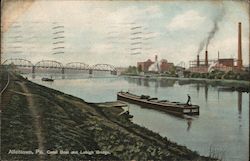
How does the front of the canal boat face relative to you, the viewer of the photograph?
facing away from the viewer and to the left of the viewer

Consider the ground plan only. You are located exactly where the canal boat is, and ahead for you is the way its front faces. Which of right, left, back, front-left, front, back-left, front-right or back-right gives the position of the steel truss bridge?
front-left
